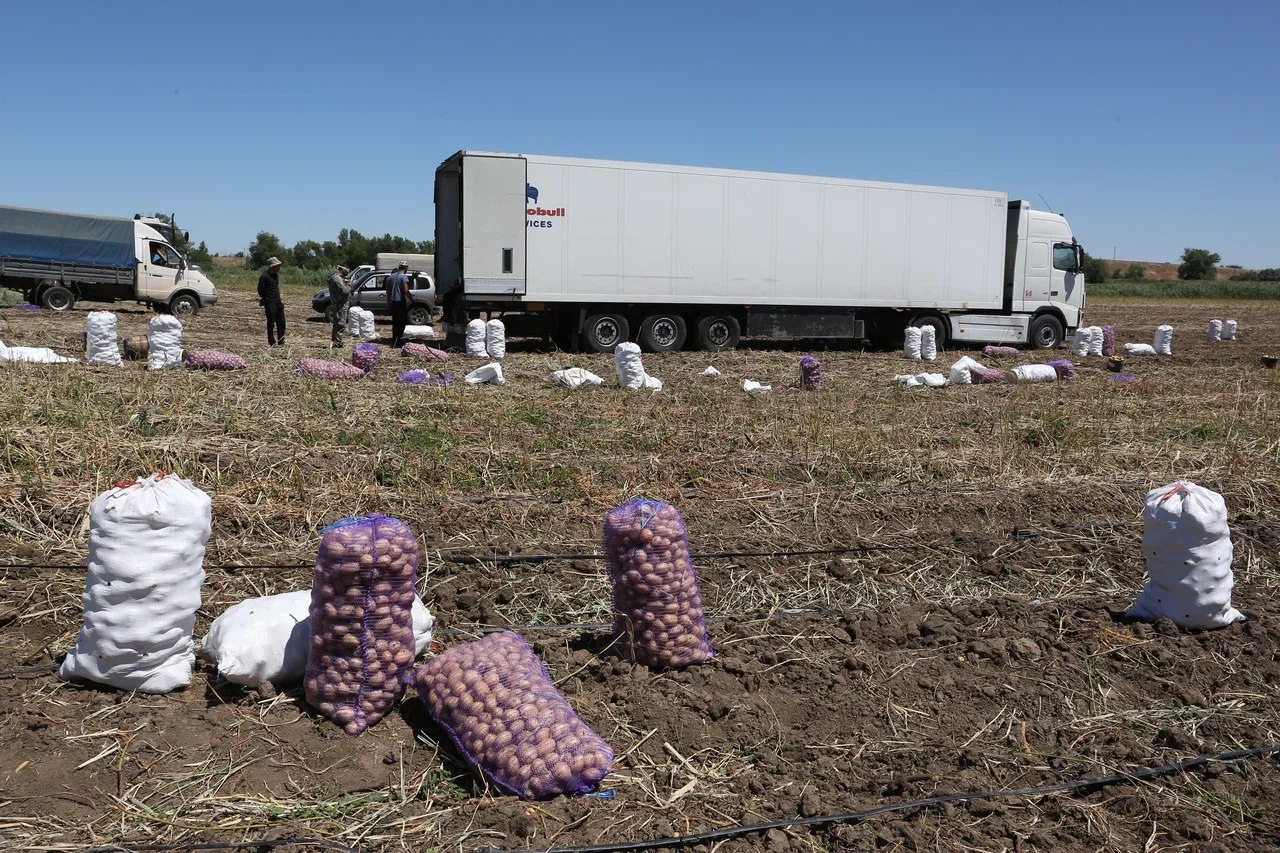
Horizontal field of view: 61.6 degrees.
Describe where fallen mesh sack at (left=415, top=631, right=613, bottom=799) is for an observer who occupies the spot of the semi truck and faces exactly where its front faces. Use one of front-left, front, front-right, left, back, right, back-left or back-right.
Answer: right

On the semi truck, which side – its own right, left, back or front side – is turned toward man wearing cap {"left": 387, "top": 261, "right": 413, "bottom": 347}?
back

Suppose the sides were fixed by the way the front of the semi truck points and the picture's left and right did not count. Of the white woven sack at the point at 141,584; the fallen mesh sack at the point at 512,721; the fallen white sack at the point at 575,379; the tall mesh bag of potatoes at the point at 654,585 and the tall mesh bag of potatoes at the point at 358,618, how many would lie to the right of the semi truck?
5

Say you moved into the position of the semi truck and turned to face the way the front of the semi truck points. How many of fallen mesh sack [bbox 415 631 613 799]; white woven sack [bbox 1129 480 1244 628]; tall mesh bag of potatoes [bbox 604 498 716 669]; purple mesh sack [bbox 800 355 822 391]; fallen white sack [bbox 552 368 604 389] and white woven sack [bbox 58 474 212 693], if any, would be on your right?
6

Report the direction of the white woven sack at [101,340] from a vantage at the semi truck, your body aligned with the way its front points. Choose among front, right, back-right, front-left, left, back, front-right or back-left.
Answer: back-right

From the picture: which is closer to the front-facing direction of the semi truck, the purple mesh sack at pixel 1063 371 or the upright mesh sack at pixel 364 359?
the purple mesh sack

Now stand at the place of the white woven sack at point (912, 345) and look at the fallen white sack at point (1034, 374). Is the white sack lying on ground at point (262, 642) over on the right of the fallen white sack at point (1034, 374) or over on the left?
right

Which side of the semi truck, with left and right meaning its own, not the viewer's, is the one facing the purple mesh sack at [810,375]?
right

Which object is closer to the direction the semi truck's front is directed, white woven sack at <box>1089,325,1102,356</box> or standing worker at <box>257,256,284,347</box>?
the white woven sack

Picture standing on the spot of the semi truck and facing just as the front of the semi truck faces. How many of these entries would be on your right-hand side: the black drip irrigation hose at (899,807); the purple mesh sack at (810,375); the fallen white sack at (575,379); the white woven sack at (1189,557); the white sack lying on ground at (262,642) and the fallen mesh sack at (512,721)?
6

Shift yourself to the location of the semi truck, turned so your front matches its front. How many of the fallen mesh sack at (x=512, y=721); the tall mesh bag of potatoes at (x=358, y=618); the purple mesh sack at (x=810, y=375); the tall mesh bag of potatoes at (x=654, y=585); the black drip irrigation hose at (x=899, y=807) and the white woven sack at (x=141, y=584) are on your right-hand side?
6

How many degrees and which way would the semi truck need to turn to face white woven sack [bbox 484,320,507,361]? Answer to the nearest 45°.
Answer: approximately 135° to its right

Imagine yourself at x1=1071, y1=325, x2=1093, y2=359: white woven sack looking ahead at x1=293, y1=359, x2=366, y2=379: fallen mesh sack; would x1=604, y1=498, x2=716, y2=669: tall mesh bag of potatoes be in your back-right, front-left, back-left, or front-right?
front-left

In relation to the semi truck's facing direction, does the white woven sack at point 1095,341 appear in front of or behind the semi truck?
in front

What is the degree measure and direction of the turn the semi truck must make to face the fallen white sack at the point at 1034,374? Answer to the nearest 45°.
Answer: approximately 45° to its right

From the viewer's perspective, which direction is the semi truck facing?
to the viewer's right

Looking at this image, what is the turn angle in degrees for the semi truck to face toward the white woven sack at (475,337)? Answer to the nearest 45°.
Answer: approximately 135° to its right

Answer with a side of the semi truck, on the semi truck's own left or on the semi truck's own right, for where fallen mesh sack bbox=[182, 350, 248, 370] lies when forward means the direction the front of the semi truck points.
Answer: on the semi truck's own right
